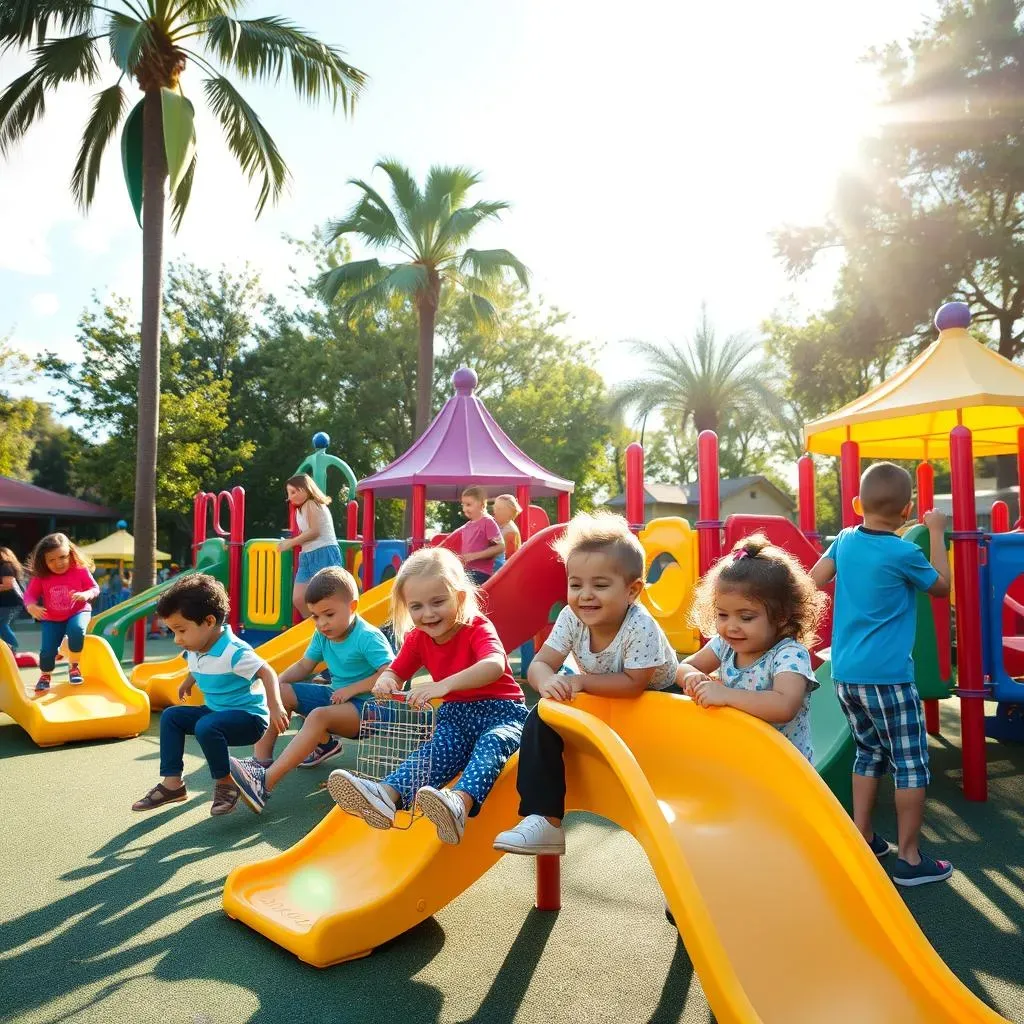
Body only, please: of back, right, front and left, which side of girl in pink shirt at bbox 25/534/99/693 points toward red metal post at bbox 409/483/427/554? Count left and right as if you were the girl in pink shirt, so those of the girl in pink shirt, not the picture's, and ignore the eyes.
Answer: left

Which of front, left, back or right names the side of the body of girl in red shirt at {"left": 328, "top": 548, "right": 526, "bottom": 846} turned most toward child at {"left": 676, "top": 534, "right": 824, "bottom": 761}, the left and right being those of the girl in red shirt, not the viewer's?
left

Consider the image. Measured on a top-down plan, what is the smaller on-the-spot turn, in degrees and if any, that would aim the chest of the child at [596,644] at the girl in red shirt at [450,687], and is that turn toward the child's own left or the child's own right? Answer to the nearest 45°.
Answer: approximately 90° to the child's own right

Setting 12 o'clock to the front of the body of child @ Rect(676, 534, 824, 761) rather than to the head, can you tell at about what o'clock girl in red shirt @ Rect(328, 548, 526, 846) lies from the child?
The girl in red shirt is roughly at 2 o'clock from the child.

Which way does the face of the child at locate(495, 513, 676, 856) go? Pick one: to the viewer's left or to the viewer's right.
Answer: to the viewer's left
